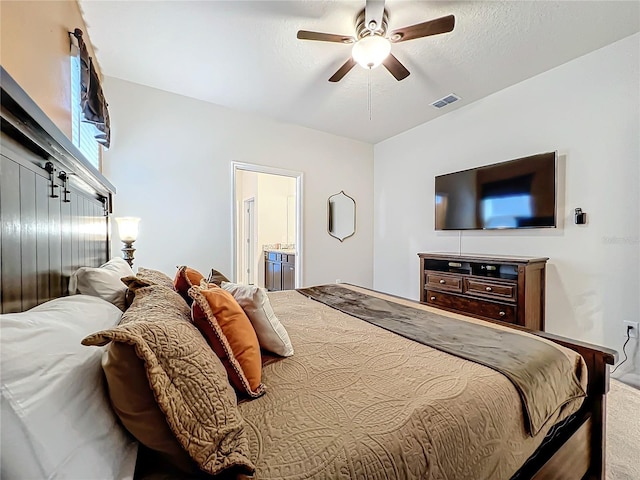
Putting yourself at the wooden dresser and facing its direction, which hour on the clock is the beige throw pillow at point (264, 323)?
The beige throw pillow is roughly at 11 o'clock from the wooden dresser.

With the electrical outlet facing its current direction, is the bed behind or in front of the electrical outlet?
in front

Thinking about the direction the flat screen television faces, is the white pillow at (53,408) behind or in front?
in front

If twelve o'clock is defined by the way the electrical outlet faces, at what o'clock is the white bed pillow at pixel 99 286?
The white bed pillow is roughly at 1 o'clock from the electrical outlet.

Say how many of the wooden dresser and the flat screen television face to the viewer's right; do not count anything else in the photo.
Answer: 0

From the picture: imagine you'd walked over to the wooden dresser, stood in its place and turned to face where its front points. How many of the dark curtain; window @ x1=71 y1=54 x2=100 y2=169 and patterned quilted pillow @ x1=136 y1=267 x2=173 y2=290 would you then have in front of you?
3

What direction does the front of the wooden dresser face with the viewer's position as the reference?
facing the viewer and to the left of the viewer

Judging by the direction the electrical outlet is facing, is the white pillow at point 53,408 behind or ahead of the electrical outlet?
ahead

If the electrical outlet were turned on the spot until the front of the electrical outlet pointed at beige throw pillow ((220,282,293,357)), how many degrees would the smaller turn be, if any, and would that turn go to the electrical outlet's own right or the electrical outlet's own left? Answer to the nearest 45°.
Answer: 0° — it already faces it

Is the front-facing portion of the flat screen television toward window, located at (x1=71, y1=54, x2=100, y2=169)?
yes

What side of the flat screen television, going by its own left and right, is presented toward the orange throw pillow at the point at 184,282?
front

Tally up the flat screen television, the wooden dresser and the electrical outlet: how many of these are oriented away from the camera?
0

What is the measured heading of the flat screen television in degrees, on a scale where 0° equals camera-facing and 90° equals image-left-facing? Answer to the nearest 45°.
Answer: approximately 45°

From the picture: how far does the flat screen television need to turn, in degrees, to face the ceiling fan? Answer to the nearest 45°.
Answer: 0° — it already faces it

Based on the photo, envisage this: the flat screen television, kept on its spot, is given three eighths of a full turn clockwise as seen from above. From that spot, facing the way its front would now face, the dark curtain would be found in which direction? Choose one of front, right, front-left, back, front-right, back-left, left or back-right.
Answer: back-left

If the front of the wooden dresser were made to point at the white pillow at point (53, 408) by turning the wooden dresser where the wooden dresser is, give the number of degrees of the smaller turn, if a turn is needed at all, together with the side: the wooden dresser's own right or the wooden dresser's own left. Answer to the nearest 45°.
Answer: approximately 45° to the wooden dresser's own left
